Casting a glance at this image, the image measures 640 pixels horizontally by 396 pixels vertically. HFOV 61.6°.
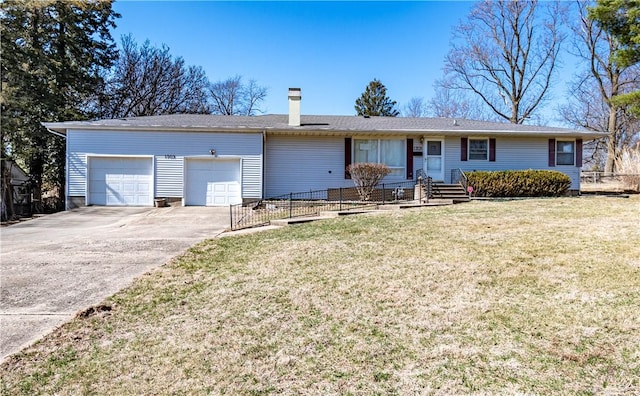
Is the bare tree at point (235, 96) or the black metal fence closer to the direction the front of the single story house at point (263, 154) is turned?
the black metal fence

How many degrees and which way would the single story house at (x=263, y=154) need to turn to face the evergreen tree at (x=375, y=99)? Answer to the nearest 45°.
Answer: approximately 180°

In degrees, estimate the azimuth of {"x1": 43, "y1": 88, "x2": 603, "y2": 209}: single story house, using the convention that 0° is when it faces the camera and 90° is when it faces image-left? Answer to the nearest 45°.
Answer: approximately 0°

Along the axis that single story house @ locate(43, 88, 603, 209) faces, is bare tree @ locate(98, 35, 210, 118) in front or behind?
behind

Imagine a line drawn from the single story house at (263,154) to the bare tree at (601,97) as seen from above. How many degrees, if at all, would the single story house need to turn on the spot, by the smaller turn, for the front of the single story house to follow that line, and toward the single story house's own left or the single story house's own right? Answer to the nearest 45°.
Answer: approximately 135° to the single story house's own left
